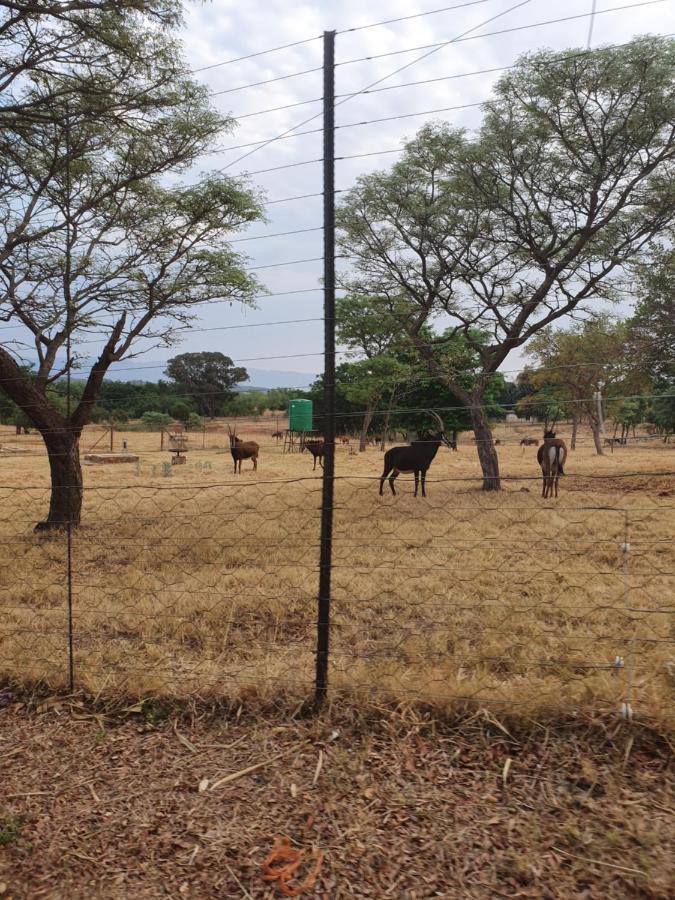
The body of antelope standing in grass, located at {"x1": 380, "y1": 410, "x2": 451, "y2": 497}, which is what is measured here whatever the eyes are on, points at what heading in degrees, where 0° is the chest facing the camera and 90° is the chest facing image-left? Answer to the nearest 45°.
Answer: approximately 270°

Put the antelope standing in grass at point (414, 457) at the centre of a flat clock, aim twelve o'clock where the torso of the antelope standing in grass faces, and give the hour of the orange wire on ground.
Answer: The orange wire on ground is roughly at 3 o'clock from the antelope standing in grass.

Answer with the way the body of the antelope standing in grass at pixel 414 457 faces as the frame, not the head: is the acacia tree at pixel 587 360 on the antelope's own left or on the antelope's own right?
on the antelope's own left

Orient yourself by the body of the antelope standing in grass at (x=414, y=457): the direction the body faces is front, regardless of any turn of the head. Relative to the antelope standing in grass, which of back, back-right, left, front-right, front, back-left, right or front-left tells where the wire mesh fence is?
right

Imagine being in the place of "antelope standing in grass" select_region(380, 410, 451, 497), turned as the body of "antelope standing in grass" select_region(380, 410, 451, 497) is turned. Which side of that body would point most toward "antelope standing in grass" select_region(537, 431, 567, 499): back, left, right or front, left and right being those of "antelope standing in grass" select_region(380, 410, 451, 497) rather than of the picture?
front

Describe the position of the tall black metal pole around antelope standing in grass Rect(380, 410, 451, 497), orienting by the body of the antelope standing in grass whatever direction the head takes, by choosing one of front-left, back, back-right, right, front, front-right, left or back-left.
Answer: right

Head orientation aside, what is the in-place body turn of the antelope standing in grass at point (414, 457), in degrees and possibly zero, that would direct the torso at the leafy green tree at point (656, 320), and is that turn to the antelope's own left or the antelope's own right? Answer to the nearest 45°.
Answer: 0° — it already faces it
